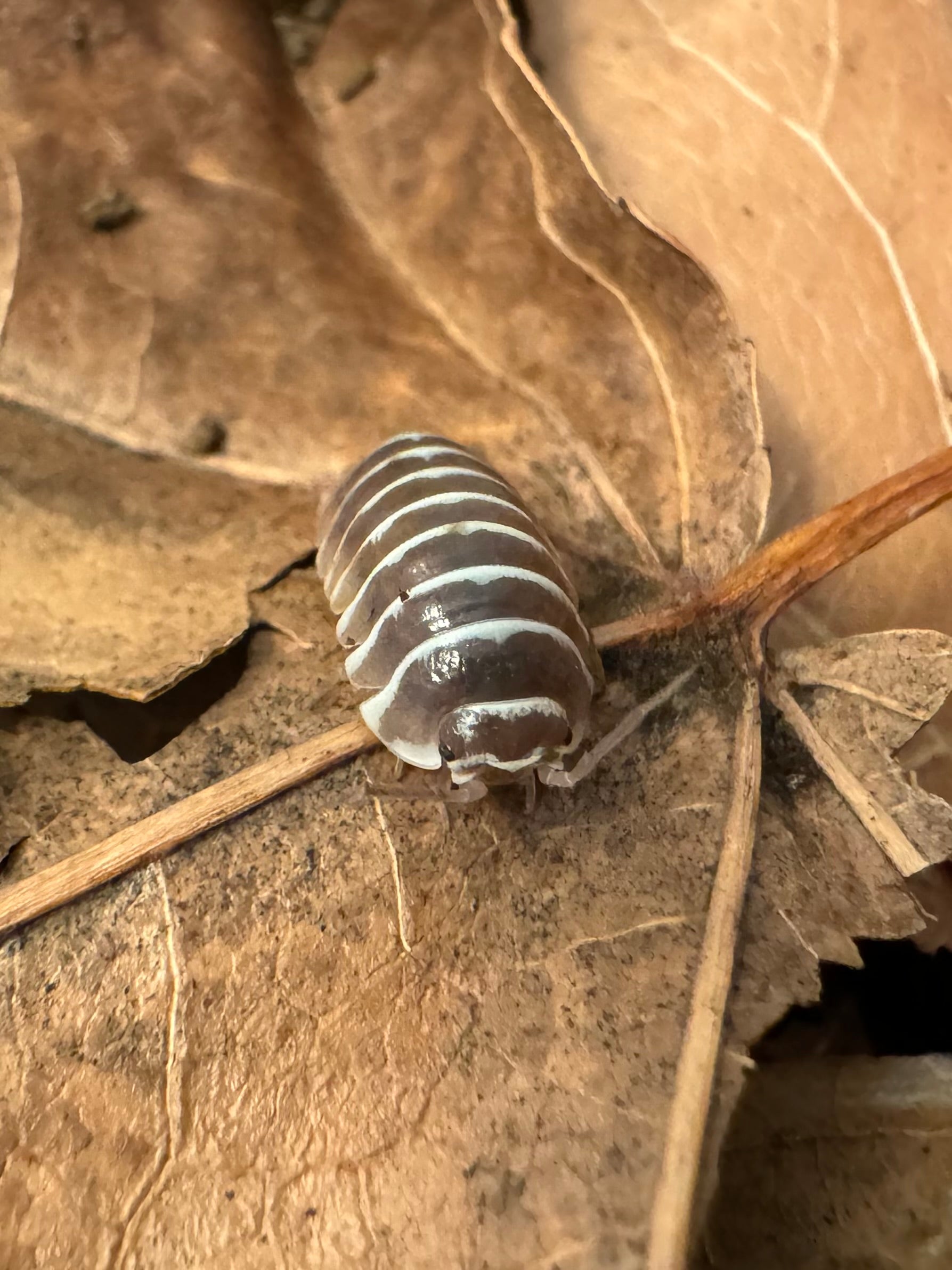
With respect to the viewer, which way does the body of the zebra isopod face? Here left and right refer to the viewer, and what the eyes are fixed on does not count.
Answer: facing the viewer

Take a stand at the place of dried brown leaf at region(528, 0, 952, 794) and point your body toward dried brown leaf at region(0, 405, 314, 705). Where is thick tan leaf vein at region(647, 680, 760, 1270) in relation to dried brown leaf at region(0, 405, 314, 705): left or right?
left

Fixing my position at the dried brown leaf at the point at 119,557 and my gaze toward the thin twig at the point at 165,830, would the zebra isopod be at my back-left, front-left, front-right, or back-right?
front-left

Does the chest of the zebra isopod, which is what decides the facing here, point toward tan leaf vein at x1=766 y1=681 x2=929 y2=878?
no

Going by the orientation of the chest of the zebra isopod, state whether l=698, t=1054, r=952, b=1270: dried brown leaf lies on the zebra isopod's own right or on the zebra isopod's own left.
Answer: on the zebra isopod's own left

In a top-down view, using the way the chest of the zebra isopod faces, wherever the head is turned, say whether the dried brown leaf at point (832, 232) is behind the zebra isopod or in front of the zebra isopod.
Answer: behind
